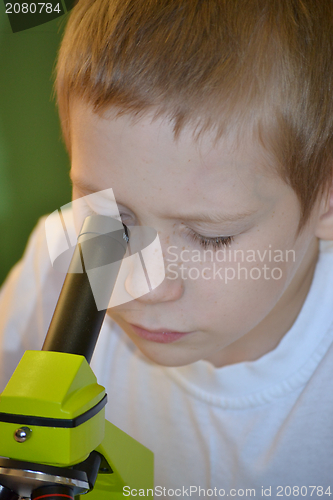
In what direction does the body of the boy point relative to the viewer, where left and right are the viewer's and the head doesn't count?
facing the viewer and to the left of the viewer

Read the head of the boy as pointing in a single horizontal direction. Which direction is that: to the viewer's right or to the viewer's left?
to the viewer's left
